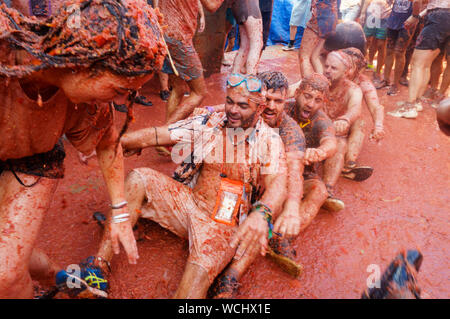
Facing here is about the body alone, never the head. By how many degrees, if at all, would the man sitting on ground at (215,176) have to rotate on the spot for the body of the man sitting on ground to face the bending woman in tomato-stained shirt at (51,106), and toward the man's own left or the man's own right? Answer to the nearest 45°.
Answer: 0° — they already face them

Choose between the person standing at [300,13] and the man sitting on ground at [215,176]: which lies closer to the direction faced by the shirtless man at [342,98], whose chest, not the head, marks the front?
the man sitting on ground

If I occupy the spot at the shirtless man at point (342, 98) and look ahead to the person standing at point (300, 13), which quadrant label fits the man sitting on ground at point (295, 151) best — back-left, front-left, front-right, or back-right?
back-left

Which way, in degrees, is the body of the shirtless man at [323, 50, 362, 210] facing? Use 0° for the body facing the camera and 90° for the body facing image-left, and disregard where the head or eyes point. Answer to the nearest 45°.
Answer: approximately 45°

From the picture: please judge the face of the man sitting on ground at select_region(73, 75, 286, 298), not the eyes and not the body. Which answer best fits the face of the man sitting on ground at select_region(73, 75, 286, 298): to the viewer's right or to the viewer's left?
to the viewer's left

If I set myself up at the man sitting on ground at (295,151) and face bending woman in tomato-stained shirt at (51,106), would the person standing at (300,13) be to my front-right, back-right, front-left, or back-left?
back-right

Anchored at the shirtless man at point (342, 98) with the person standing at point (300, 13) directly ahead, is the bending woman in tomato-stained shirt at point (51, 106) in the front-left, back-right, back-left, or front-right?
back-left

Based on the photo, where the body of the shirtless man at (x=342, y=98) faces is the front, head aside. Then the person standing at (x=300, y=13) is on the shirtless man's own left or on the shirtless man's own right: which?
on the shirtless man's own right

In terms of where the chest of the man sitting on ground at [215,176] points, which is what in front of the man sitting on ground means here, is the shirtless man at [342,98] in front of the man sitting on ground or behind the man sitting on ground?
behind
